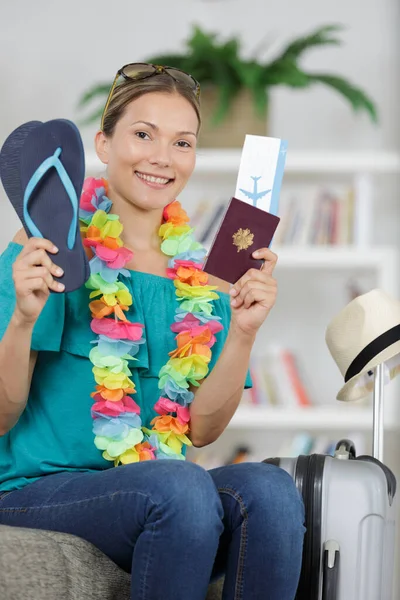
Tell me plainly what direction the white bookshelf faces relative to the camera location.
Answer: facing the viewer

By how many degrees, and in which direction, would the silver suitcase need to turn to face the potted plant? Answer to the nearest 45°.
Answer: approximately 90° to its right

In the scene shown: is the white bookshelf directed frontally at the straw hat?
yes

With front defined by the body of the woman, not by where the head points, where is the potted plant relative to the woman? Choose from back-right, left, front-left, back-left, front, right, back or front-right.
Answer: back-left

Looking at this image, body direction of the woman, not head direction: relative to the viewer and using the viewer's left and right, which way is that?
facing the viewer and to the right of the viewer
